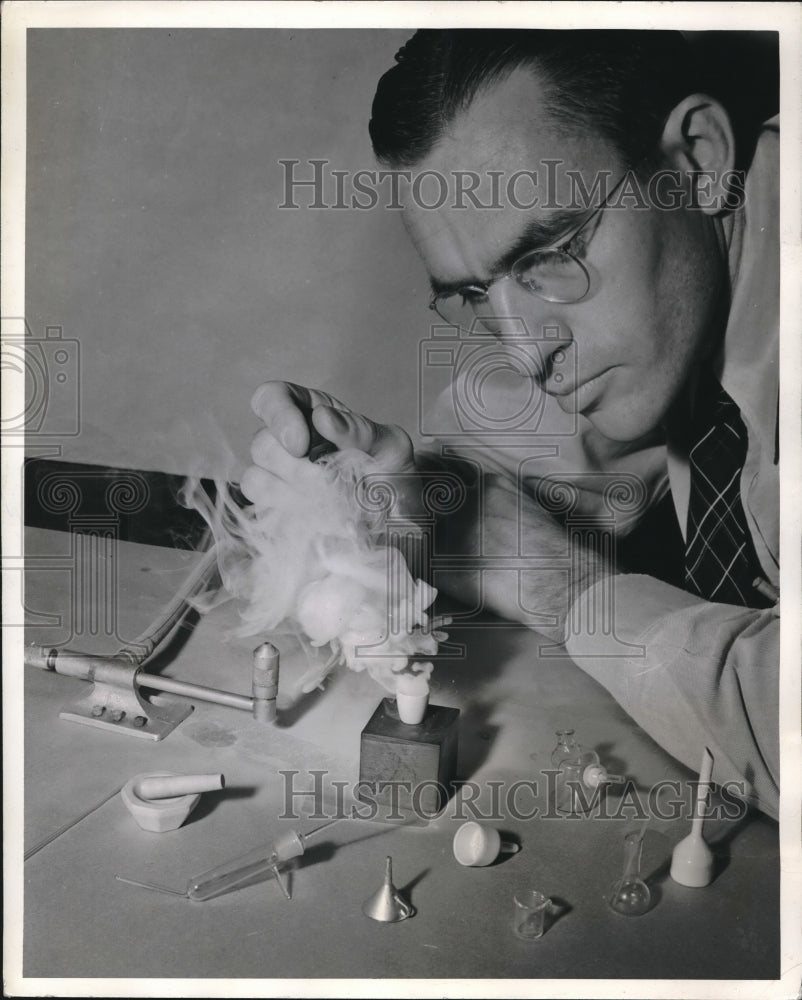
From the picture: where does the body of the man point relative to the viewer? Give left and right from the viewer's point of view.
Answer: facing the viewer and to the left of the viewer

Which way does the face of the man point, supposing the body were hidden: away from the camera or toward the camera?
toward the camera
